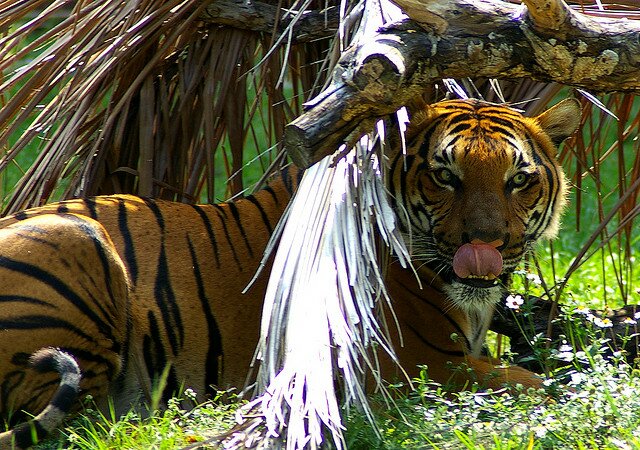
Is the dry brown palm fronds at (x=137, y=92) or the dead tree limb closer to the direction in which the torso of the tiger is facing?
the dead tree limb

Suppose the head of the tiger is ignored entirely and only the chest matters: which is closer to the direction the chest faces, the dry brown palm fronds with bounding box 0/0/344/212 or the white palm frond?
the white palm frond

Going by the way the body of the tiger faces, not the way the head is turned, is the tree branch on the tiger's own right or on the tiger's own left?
on the tiger's own left

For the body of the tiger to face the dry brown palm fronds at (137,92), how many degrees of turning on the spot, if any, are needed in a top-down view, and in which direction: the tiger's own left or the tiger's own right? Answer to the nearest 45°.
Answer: approximately 135° to the tiger's own left

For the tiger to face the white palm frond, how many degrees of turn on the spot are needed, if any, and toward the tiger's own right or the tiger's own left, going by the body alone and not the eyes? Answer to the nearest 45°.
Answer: approximately 45° to the tiger's own right

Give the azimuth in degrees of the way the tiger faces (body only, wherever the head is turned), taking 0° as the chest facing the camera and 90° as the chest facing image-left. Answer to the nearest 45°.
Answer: approximately 270°
